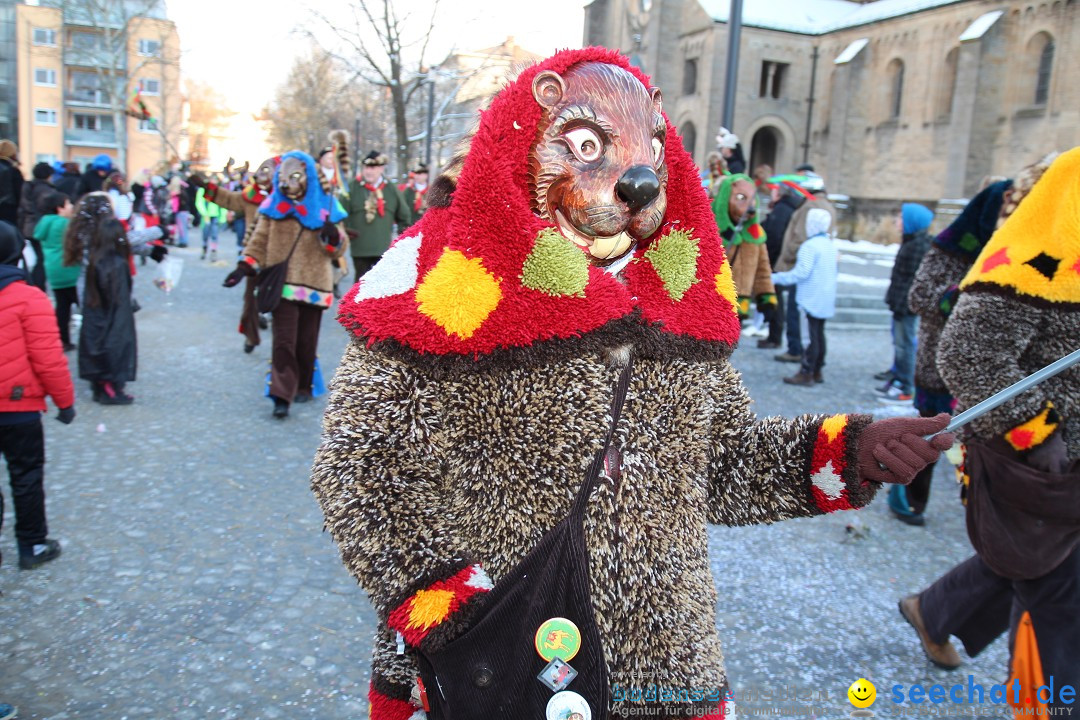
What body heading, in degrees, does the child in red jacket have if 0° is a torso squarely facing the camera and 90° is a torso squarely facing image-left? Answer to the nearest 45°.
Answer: approximately 225°

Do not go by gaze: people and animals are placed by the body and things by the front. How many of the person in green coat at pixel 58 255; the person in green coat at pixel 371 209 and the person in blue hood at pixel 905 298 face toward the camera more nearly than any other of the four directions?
1

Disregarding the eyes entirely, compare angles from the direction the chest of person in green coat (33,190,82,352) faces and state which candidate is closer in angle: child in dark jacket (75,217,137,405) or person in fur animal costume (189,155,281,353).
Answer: the person in fur animal costume

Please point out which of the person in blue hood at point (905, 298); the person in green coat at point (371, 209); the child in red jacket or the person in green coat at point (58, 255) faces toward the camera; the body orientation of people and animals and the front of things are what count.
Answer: the person in green coat at point (371, 209)

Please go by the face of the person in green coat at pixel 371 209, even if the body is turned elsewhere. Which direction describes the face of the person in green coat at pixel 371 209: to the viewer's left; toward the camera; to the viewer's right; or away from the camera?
toward the camera

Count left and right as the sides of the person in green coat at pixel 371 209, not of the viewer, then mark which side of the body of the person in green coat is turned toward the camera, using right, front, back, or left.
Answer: front

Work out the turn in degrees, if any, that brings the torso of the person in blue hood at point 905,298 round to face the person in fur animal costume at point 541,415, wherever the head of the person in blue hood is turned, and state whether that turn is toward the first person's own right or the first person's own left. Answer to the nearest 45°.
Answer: approximately 90° to the first person's own left

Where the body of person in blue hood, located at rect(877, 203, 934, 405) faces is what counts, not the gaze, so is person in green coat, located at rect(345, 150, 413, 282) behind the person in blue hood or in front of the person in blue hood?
in front

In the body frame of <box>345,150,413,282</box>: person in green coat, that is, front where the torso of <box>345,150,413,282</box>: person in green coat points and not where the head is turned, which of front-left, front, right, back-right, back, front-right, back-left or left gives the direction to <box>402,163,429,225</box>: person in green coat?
back

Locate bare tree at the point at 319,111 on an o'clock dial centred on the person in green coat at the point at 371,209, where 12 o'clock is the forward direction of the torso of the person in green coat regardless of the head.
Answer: The bare tree is roughly at 6 o'clock from the person in green coat.

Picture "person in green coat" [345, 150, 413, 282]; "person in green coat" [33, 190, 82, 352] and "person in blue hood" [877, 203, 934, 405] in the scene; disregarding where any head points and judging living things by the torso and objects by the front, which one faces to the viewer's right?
"person in green coat" [33, 190, 82, 352]

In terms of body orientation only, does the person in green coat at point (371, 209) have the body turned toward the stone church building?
no
